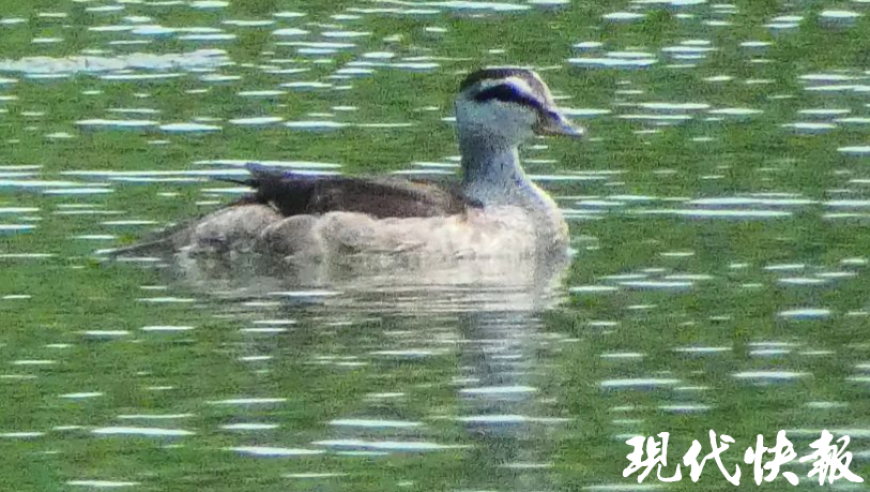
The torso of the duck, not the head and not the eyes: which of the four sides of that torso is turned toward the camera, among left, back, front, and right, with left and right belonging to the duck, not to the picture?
right
